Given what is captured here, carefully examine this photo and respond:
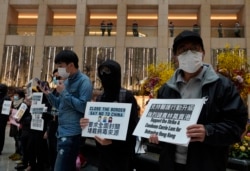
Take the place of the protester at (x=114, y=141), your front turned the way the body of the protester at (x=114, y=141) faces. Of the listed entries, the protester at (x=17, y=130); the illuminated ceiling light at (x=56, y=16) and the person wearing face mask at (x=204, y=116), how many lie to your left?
1

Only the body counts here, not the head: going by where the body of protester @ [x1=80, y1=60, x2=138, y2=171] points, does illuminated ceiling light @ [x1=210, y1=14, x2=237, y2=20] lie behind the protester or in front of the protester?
behind

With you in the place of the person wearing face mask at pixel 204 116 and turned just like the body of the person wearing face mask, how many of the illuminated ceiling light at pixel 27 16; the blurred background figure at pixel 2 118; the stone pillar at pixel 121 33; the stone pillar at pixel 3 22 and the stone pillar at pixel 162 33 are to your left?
0

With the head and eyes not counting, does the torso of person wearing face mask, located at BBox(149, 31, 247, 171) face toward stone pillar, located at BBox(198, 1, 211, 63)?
no

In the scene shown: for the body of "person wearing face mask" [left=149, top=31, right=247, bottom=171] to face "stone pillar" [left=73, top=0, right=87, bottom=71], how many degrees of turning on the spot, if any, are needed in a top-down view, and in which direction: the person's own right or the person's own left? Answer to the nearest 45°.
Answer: approximately 90° to the person's own right

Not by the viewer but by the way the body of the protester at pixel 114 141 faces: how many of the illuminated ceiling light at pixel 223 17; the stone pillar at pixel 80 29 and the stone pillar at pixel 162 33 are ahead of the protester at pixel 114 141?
0

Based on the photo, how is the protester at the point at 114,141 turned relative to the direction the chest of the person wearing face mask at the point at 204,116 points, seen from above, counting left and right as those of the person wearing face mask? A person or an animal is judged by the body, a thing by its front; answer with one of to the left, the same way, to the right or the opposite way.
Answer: the same way

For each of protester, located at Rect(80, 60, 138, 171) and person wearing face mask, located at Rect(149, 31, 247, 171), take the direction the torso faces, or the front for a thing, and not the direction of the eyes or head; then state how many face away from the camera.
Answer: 0

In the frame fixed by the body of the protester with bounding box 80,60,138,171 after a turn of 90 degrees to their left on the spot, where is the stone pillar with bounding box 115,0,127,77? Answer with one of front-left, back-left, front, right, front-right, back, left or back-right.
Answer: back-left

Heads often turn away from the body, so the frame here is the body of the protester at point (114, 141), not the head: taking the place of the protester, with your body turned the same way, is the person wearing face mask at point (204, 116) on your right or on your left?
on your left

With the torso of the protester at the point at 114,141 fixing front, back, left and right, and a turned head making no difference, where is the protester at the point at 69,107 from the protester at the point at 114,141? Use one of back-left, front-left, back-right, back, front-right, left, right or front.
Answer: right

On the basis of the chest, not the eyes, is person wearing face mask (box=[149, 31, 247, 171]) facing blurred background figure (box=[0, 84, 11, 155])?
no

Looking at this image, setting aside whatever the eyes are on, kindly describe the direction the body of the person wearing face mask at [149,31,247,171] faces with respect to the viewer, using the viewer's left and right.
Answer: facing the viewer and to the left of the viewer

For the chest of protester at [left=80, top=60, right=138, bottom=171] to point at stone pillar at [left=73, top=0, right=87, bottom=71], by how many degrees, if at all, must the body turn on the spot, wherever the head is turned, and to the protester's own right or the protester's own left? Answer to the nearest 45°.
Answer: approximately 135° to the protester's own right

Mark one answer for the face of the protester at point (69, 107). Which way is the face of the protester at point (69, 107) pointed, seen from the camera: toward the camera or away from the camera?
toward the camera

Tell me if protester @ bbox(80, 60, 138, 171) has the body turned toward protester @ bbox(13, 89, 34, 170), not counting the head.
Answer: no

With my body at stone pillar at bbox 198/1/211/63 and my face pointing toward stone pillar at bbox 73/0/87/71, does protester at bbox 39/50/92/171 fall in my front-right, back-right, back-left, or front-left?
front-left

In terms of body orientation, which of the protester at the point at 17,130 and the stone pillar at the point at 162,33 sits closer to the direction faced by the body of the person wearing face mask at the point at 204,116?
the protester
